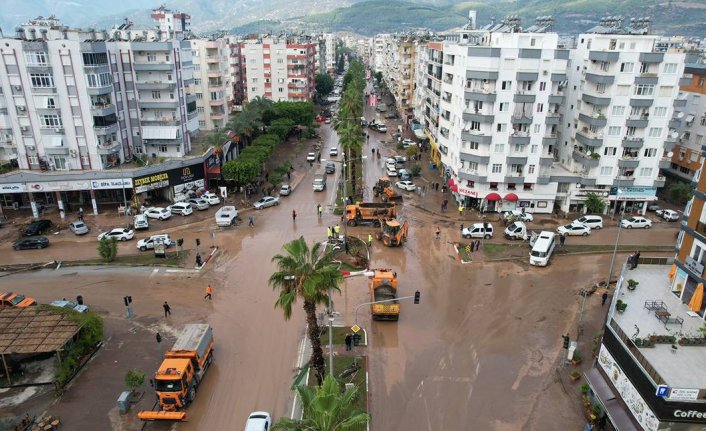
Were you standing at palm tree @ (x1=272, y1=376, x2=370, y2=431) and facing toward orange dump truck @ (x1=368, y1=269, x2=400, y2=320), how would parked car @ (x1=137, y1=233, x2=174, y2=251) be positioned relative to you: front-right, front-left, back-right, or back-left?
front-left

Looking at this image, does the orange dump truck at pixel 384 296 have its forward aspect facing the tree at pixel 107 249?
no

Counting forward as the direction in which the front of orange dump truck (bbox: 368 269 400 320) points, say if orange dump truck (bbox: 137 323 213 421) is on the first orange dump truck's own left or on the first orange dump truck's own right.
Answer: on the first orange dump truck's own left

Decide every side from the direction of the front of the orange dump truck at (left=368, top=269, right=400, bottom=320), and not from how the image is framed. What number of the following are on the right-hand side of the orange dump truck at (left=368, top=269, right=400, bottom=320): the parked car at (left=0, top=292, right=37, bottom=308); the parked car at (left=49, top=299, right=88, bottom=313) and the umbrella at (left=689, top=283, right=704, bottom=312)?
1

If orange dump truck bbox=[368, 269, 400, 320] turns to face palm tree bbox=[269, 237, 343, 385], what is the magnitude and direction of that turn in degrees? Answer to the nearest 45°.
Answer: approximately 135° to its left

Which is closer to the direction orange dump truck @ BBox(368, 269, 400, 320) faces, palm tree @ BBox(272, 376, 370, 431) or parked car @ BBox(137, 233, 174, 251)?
the parked car

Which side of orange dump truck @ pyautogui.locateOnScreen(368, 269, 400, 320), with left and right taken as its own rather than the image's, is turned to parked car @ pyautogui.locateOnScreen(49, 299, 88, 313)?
left

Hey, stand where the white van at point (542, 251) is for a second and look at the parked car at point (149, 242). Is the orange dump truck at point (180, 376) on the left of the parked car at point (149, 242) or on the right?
left

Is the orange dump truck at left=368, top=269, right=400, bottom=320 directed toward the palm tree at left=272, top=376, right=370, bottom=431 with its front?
no

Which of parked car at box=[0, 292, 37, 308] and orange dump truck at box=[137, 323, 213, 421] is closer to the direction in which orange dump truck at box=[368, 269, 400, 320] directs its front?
the parked car

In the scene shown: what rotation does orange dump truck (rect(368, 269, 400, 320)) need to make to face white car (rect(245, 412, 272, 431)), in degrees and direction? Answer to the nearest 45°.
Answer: approximately 135° to its left

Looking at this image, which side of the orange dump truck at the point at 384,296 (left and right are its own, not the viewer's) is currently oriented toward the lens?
back

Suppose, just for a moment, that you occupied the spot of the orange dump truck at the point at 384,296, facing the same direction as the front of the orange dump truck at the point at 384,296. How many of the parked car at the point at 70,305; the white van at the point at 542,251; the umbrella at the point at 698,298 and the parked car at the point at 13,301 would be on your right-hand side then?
2

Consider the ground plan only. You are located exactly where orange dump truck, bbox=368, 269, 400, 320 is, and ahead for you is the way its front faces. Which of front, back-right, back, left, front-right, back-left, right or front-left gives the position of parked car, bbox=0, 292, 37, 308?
left

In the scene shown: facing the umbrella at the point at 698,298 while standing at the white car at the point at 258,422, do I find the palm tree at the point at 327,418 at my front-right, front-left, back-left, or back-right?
front-right

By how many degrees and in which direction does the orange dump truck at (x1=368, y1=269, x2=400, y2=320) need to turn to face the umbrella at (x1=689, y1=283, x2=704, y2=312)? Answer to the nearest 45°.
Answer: approximately 90° to its right
